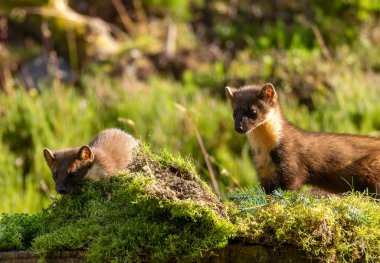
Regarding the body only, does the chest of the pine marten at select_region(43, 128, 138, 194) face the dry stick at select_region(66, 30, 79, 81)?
no

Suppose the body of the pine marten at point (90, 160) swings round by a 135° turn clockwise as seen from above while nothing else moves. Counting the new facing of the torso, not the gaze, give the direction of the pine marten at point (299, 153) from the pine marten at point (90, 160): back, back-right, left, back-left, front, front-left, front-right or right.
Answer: right

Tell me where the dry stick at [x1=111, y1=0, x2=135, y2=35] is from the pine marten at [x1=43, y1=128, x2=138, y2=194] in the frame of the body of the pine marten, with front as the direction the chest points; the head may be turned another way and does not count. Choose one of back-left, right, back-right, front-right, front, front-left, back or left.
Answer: back-right

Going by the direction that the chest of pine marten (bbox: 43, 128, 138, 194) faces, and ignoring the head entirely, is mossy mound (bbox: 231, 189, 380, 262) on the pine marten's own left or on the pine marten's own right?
on the pine marten's own left

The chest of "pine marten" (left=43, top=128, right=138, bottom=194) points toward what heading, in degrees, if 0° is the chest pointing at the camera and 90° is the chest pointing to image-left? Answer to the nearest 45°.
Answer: approximately 45°

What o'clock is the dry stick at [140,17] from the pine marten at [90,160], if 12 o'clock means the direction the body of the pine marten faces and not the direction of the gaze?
The dry stick is roughly at 5 o'clock from the pine marten.

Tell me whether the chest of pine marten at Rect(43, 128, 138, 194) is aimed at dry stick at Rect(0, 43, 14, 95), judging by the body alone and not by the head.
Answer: no

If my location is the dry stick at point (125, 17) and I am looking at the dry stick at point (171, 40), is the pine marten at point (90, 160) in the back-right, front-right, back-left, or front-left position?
front-right

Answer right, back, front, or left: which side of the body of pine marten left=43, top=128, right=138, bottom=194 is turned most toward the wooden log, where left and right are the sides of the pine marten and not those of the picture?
left

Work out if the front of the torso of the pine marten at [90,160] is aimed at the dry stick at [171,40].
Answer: no
